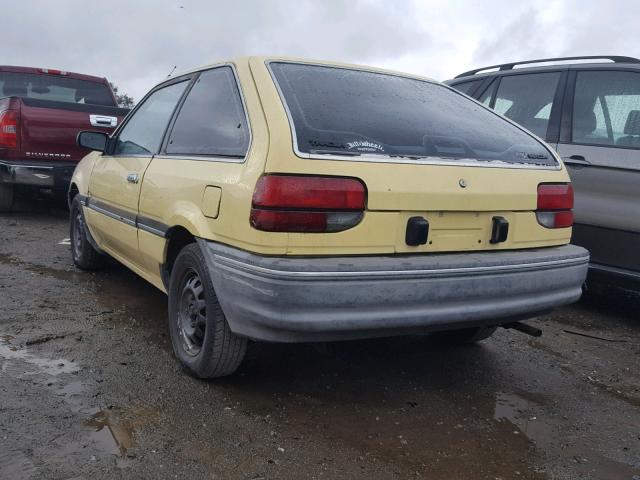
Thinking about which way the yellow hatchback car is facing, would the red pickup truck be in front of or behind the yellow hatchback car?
in front

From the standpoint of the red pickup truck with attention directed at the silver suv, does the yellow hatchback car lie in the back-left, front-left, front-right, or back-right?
front-right

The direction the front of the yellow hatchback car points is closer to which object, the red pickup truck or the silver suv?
the red pickup truck

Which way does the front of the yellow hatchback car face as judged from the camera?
facing away from the viewer and to the left of the viewer

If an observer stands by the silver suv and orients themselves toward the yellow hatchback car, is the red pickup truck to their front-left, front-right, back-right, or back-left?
front-right

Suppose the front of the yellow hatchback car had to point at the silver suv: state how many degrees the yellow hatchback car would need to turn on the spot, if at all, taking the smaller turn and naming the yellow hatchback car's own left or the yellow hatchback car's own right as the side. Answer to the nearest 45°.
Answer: approximately 90° to the yellow hatchback car's own right
